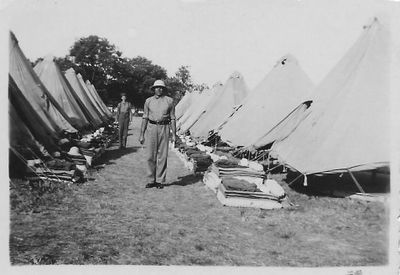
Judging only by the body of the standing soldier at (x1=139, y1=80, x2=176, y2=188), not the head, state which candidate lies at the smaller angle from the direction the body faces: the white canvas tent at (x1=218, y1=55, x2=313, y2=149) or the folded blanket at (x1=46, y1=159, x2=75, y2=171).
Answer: the folded blanket

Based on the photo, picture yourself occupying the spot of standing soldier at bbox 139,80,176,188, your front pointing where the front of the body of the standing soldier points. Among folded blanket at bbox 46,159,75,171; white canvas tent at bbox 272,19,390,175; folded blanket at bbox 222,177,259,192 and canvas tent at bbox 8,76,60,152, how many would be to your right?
2

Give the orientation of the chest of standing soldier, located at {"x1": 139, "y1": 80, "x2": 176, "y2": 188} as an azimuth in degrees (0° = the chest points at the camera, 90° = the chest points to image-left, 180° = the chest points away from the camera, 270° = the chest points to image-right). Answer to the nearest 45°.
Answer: approximately 0°

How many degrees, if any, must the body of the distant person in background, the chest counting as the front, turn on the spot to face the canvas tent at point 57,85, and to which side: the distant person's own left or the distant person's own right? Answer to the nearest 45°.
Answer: approximately 135° to the distant person's own right

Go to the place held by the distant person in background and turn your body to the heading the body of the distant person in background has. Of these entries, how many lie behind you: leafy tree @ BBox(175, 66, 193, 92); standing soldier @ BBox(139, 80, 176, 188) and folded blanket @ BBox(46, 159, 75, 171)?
1

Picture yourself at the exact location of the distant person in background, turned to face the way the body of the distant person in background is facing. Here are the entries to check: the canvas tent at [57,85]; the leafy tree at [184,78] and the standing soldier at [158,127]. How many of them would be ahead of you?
1

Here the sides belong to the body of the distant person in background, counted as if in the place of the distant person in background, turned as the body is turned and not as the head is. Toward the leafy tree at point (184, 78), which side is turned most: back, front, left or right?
back

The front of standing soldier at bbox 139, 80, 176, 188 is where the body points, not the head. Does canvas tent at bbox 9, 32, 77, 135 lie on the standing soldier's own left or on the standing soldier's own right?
on the standing soldier's own right

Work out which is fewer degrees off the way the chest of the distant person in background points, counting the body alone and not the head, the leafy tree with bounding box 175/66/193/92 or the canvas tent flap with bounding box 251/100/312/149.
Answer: the canvas tent flap

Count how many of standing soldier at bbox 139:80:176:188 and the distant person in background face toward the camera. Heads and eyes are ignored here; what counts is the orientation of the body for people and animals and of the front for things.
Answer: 2
